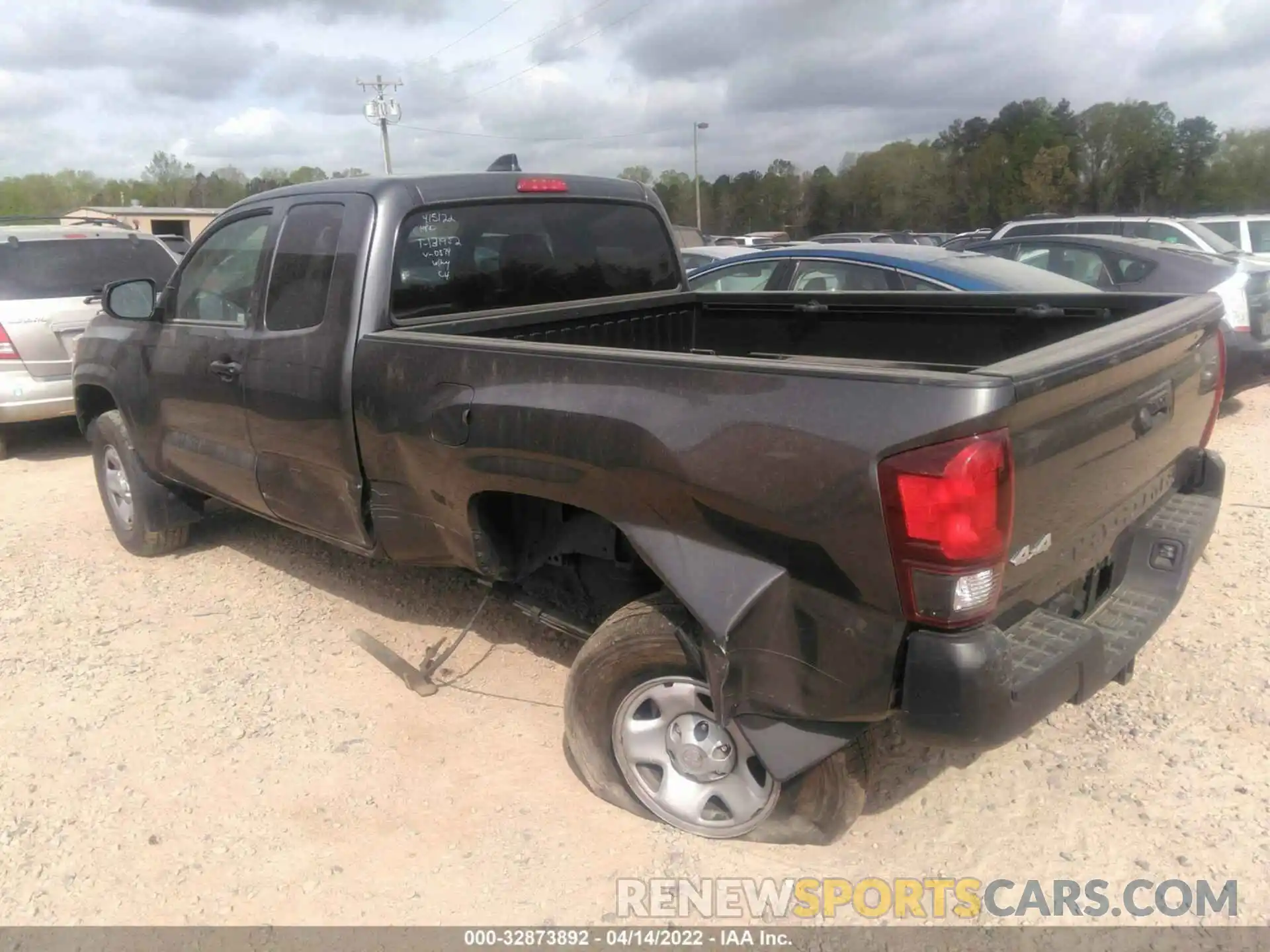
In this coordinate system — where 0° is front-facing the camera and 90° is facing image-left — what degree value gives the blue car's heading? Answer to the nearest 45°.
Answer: approximately 135°

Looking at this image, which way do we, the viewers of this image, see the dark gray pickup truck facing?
facing away from the viewer and to the left of the viewer

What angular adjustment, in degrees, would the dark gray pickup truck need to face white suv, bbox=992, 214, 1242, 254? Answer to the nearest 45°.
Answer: approximately 90° to its right

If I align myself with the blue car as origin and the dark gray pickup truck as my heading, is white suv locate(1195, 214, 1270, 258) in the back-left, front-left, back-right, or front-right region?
back-left

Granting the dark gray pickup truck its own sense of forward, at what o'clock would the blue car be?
The blue car is roughly at 2 o'clock from the dark gray pickup truck.
